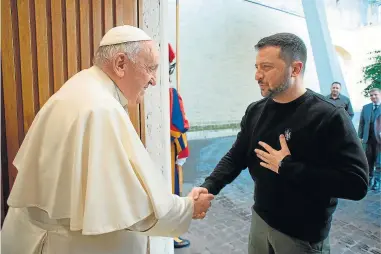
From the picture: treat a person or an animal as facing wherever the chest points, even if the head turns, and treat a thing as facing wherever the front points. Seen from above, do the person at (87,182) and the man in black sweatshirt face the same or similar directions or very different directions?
very different directions

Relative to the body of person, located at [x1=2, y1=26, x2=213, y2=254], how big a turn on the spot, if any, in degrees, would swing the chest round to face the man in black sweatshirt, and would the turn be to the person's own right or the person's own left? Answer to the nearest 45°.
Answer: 0° — they already face them

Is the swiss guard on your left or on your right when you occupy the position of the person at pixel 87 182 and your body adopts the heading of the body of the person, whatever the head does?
on your left

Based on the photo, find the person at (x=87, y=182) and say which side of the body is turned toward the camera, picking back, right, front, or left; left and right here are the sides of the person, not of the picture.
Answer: right

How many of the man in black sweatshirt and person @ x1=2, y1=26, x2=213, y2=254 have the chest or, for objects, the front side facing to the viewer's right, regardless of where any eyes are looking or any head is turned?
1

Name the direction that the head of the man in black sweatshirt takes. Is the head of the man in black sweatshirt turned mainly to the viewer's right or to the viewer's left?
to the viewer's left

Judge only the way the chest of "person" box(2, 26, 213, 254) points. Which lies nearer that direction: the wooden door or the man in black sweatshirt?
the man in black sweatshirt

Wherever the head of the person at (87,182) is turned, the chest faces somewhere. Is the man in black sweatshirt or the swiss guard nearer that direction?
the man in black sweatshirt

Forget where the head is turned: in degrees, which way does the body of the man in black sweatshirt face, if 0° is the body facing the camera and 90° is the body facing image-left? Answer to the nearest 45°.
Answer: approximately 45°
